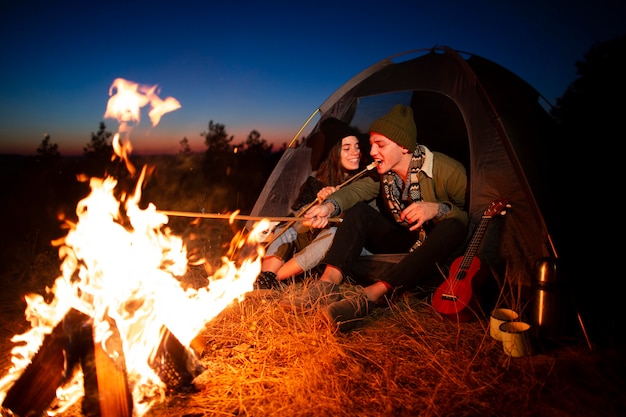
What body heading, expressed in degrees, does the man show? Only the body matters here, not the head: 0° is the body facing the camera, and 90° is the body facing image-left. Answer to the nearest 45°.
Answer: approximately 45°

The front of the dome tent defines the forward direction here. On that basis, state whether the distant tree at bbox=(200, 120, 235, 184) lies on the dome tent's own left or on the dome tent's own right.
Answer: on the dome tent's own right

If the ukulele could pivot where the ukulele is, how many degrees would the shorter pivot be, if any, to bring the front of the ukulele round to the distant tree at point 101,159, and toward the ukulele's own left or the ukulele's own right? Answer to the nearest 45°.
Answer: approximately 90° to the ukulele's own right

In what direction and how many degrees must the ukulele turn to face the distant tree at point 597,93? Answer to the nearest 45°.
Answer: approximately 135° to its right
